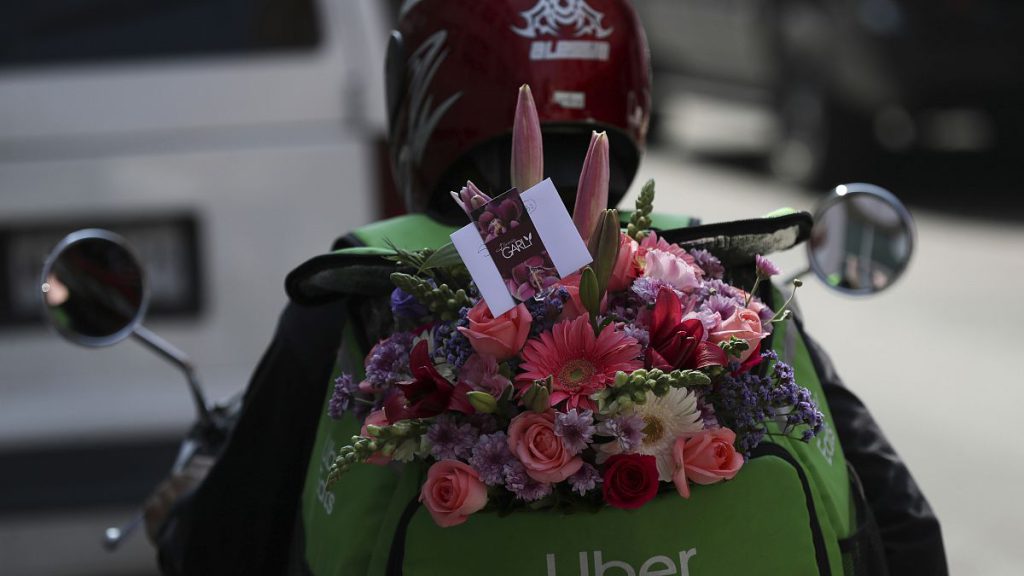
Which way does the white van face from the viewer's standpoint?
away from the camera

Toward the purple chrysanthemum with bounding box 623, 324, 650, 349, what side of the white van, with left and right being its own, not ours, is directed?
back

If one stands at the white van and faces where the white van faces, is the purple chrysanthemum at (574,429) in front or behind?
behind

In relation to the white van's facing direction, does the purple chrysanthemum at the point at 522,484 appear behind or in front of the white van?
behind

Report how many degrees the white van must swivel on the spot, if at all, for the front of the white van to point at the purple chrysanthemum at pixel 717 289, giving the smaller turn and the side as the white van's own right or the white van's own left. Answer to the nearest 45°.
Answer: approximately 180°

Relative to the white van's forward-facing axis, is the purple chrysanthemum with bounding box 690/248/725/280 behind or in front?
behind

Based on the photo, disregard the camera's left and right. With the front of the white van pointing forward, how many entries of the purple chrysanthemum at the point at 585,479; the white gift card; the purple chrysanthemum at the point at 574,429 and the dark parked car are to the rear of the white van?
3

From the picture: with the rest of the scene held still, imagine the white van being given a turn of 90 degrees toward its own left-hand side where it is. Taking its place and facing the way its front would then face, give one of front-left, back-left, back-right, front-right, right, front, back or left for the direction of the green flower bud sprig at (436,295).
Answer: left

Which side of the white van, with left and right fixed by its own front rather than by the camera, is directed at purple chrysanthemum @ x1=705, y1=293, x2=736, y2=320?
back

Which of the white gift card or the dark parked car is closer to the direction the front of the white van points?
the dark parked car

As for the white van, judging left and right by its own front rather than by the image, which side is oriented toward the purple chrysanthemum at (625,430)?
back
